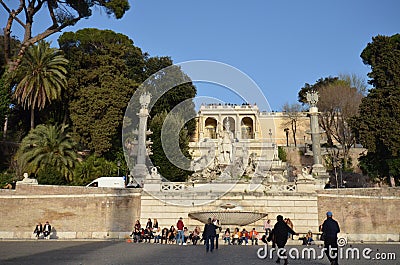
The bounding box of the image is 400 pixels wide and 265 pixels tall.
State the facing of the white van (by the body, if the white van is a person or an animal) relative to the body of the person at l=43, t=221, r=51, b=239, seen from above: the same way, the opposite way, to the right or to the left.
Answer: to the right

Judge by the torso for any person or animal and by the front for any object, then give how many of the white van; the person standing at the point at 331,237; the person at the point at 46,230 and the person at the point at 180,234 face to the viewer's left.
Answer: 1

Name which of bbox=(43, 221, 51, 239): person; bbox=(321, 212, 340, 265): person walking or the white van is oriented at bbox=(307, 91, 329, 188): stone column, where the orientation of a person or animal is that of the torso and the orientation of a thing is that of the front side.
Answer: bbox=(321, 212, 340, 265): person walking

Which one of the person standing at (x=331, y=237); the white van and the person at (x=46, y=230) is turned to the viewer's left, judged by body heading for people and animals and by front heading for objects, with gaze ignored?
the white van

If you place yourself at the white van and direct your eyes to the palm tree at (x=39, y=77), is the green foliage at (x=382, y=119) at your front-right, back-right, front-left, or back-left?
back-right

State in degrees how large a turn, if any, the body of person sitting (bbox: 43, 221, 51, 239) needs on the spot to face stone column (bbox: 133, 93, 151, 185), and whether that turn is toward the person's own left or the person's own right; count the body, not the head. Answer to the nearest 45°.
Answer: approximately 135° to the person's own left

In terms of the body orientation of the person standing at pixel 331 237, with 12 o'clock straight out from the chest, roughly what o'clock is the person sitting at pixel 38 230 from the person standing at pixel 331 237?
the person sitting at pixel 38 230 is roughly at 10 o'clock from the person standing at pixel 331 237.

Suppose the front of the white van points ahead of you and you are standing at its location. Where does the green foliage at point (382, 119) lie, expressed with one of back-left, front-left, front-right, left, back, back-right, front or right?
back

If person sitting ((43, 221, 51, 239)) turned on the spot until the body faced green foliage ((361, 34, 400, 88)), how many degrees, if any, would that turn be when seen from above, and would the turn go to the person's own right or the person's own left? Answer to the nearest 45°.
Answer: approximately 90° to the person's own left

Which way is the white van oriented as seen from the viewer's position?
to the viewer's left

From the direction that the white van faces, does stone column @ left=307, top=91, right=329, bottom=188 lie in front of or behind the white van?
behind

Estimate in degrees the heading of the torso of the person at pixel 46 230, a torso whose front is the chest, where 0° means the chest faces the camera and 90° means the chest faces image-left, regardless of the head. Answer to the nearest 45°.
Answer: approximately 0°

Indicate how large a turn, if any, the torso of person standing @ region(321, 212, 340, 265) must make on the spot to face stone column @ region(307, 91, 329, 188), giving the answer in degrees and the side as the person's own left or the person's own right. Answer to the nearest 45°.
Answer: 0° — they already face it

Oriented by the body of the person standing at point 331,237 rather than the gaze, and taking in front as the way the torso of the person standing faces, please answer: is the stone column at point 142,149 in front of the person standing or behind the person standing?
in front

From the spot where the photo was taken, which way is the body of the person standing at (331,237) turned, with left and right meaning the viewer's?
facing away from the viewer
